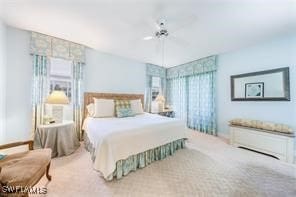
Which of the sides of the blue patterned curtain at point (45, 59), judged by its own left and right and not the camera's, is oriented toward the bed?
front

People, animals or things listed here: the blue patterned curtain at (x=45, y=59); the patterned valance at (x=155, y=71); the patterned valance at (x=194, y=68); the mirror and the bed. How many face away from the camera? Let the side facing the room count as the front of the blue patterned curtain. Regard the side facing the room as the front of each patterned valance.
0

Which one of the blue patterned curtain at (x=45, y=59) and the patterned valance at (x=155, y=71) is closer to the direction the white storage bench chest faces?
the blue patterned curtain

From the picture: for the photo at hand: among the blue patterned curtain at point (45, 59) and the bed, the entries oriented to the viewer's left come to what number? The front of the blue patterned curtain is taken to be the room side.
0

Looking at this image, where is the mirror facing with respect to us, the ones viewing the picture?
facing the viewer and to the left of the viewer

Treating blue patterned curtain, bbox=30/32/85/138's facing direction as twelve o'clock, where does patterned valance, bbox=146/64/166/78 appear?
The patterned valance is roughly at 10 o'clock from the blue patterned curtain.

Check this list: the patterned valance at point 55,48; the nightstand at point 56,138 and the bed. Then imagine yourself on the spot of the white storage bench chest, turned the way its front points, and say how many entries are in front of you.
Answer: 3

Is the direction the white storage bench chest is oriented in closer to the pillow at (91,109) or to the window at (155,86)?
the pillow

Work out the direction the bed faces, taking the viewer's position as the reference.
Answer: facing the viewer and to the right of the viewer

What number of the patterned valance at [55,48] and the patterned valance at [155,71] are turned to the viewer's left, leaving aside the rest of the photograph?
0

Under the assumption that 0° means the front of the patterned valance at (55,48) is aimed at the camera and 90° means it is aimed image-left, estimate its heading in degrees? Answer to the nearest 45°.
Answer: approximately 315°

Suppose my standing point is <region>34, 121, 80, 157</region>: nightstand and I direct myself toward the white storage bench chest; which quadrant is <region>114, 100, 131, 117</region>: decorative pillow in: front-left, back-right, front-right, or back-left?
front-left

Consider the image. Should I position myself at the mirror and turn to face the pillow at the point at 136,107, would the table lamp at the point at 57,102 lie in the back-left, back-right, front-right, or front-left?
front-left

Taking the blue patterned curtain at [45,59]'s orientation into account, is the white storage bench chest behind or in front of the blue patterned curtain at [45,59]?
in front

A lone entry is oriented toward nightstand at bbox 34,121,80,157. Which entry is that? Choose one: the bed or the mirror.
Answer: the mirror
